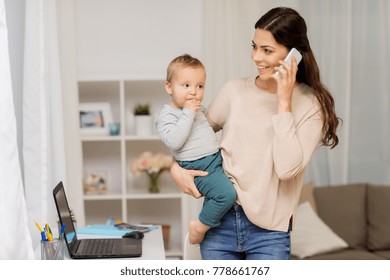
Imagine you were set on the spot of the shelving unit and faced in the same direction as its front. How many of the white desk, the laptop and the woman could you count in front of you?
3

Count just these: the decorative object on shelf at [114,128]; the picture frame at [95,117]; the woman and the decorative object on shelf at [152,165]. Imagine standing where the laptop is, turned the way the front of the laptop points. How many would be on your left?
3

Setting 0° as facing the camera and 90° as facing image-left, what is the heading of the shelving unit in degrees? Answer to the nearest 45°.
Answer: approximately 0°

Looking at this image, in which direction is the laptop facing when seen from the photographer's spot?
facing to the right of the viewer

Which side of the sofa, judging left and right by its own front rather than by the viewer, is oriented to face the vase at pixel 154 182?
right

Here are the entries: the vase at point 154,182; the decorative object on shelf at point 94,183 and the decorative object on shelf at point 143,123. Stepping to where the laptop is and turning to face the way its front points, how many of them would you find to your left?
3
